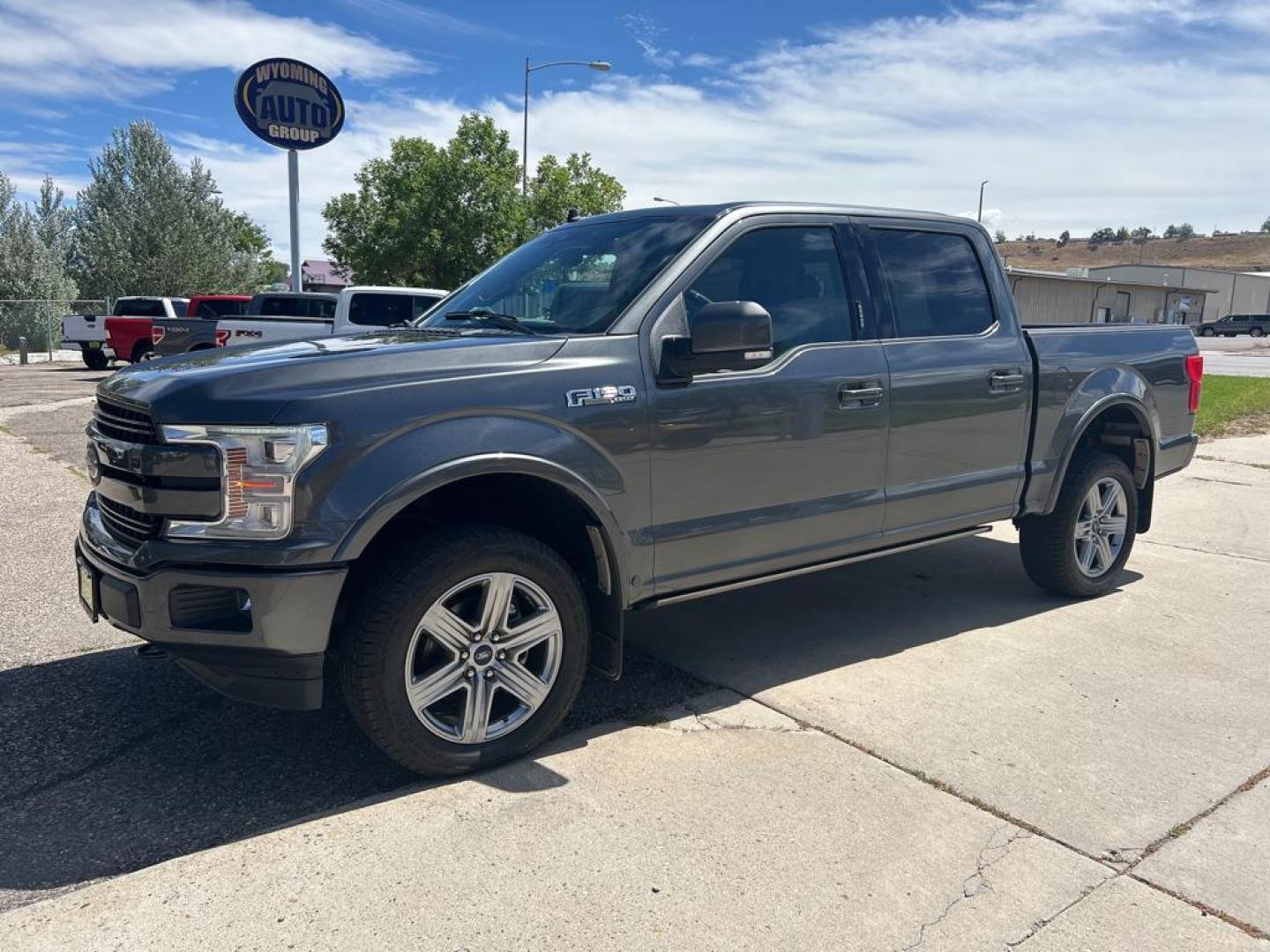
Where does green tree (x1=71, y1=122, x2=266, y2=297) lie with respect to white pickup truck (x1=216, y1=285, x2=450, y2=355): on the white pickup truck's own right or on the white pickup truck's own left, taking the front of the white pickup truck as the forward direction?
on the white pickup truck's own left

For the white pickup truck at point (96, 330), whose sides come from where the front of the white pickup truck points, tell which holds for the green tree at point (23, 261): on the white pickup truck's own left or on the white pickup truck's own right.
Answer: on the white pickup truck's own left

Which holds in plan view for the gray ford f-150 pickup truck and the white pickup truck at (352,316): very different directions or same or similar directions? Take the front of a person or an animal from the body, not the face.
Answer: very different directions

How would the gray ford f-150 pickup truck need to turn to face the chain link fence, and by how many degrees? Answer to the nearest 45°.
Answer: approximately 90° to its right

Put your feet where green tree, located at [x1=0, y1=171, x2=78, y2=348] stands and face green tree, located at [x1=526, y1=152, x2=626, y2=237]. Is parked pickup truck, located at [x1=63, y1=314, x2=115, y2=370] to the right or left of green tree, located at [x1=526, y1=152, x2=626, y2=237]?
right

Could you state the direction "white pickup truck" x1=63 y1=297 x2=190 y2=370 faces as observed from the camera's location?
facing away from the viewer and to the right of the viewer

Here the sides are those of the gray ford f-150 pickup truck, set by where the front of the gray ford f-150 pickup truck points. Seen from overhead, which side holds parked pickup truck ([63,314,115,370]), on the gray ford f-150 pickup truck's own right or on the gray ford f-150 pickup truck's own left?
on the gray ford f-150 pickup truck's own right

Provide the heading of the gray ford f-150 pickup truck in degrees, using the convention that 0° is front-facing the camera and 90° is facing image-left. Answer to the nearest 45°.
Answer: approximately 45°

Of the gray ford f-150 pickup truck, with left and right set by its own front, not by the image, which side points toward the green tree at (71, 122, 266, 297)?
right

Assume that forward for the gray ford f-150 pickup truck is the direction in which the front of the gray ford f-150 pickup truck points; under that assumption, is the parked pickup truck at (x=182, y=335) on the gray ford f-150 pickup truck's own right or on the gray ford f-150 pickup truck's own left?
on the gray ford f-150 pickup truck's own right
